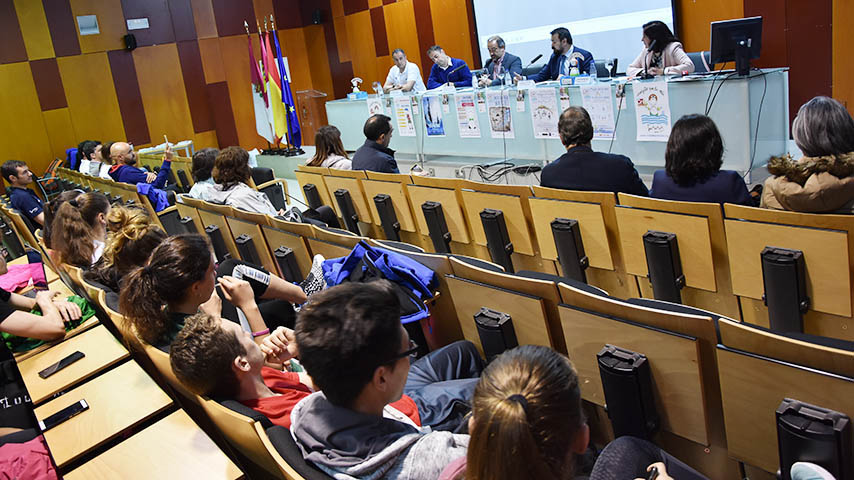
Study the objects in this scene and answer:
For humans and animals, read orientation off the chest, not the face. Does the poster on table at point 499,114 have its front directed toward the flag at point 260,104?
no

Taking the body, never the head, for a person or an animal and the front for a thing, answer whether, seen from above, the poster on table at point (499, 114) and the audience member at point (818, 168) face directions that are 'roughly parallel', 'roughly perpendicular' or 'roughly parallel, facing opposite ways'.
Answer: roughly parallel, facing opposite ways

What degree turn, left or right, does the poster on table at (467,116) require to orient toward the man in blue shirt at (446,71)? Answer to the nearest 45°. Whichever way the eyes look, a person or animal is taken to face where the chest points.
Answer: approximately 180°

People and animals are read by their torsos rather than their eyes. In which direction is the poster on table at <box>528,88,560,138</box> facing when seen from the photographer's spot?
facing the viewer

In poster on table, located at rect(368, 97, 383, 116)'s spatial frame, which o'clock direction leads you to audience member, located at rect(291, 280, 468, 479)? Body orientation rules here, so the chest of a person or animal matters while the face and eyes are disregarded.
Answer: The audience member is roughly at 12 o'clock from the poster on table.

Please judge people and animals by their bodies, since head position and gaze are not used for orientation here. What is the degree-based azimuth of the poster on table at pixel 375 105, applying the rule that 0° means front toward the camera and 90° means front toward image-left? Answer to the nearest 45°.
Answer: approximately 0°

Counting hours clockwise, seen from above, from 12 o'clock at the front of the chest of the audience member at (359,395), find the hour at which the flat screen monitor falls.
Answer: The flat screen monitor is roughly at 12 o'clock from the audience member.

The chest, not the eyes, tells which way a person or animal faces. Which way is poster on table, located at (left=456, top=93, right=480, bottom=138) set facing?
toward the camera

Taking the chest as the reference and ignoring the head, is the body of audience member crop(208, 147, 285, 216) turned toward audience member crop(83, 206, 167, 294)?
no

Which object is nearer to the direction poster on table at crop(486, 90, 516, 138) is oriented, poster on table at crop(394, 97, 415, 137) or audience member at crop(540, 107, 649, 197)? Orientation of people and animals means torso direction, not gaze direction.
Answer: the audience member

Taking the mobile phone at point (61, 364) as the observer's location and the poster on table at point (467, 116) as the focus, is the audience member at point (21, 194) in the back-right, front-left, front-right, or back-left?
front-left

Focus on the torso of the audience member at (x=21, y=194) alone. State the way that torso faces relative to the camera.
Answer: to the viewer's right

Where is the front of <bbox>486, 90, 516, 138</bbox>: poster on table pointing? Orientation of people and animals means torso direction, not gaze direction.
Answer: toward the camera

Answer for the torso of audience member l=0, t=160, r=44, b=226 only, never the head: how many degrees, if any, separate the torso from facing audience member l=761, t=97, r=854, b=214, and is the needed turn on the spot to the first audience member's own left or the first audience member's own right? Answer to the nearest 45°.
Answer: approximately 45° to the first audience member's own right

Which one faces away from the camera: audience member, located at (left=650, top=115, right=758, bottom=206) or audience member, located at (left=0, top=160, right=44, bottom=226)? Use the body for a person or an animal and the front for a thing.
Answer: audience member, located at (left=650, top=115, right=758, bottom=206)

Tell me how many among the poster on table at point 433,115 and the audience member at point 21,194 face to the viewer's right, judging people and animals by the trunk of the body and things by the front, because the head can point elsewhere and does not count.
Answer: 1

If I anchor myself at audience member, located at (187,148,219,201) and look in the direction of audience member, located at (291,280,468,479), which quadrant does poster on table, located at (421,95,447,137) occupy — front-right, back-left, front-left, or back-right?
back-left

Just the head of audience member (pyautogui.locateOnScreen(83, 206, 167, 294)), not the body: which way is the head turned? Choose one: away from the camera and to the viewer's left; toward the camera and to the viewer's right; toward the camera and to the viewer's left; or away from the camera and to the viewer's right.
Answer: away from the camera and to the viewer's right

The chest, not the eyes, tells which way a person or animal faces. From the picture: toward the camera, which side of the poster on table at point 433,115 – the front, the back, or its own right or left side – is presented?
front

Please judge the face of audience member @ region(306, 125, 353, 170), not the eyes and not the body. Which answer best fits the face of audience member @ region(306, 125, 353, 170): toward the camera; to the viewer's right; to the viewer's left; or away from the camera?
away from the camera

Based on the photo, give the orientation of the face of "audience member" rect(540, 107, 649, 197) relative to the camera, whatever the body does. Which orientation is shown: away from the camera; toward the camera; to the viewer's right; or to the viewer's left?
away from the camera
